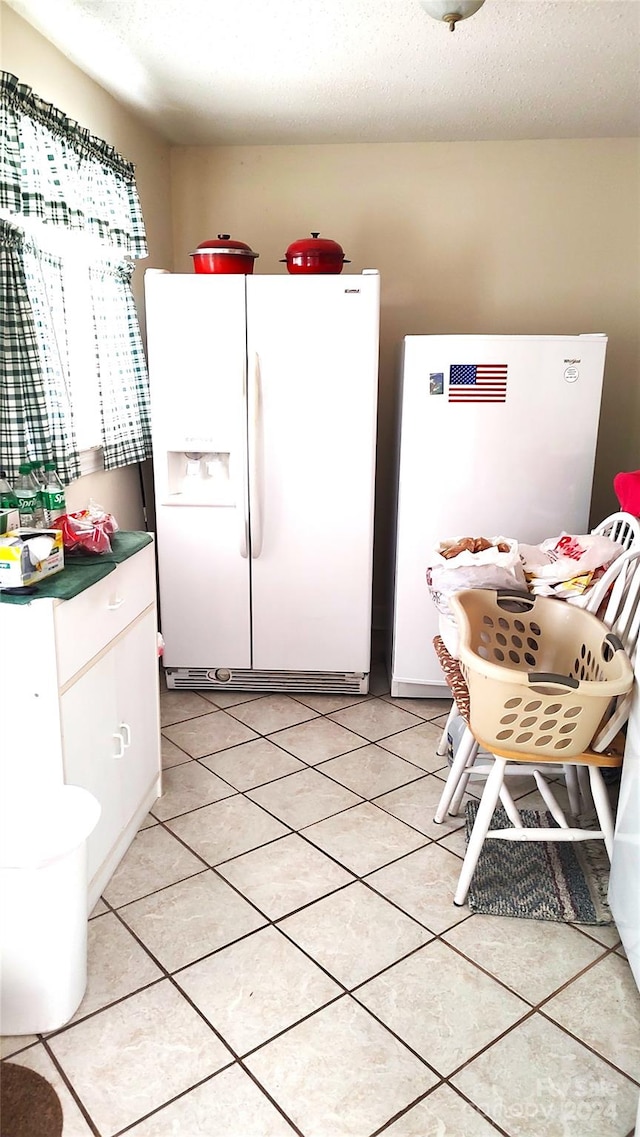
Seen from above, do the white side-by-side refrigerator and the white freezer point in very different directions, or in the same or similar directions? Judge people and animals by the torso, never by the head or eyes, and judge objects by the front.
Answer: same or similar directions

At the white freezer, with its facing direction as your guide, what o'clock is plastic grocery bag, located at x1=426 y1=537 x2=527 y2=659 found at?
The plastic grocery bag is roughly at 12 o'clock from the white freezer.

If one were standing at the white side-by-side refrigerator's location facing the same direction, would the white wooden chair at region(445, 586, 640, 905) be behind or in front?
in front

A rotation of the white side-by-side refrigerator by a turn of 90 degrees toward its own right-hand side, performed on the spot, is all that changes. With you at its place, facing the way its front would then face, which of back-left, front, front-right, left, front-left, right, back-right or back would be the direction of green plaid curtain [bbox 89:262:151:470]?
front

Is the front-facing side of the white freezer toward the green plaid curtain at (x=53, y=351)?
no

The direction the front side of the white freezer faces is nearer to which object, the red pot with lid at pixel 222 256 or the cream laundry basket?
the cream laundry basket

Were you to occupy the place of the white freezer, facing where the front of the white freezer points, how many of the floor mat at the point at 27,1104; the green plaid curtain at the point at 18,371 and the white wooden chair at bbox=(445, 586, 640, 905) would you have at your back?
0

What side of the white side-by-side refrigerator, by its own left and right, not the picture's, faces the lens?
front

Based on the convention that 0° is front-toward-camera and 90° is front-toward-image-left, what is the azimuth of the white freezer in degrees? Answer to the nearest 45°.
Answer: approximately 0°

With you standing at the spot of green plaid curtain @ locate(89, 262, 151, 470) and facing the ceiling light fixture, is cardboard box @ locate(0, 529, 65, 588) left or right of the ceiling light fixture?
right

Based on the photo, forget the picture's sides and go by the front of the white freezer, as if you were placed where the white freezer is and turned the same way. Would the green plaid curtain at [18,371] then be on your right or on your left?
on your right

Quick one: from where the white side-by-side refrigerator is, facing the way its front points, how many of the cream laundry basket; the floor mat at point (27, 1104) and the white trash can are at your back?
0

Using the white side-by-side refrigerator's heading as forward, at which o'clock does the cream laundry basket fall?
The cream laundry basket is roughly at 11 o'clock from the white side-by-side refrigerator.

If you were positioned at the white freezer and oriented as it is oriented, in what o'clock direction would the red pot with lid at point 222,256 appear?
The red pot with lid is roughly at 3 o'clock from the white freezer.

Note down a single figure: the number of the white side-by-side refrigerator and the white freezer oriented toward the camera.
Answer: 2

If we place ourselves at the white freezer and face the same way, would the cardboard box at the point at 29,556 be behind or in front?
in front

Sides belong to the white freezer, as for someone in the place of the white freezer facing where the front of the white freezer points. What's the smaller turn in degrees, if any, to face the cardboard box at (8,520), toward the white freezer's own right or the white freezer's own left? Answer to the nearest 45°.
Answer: approximately 45° to the white freezer's own right

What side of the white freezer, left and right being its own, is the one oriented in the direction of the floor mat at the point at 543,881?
front

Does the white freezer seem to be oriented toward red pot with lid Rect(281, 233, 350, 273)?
no

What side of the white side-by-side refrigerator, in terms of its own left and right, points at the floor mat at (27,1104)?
front

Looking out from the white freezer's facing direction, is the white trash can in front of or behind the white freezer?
in front
